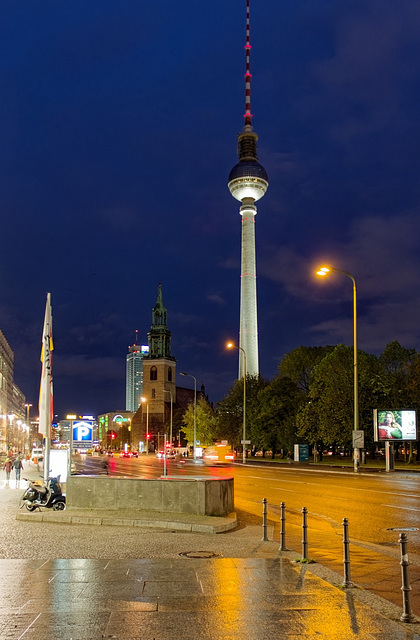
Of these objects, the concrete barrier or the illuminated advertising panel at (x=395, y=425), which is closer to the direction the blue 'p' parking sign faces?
the concrete barrier

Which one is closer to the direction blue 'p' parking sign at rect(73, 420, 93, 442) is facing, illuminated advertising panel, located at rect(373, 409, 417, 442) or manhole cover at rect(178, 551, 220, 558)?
the manhole cover

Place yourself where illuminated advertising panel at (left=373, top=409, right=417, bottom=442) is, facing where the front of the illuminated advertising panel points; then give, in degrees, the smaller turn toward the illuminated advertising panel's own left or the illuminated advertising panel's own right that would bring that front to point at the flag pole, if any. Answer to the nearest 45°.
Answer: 0° — it already faces it

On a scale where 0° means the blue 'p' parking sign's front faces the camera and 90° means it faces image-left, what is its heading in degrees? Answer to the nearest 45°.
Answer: approximately 0°

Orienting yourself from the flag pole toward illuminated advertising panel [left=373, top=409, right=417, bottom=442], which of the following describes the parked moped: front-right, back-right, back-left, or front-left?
back-right

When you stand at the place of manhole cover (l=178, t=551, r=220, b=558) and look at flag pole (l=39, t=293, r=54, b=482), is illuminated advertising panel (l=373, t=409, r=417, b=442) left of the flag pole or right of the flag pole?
right

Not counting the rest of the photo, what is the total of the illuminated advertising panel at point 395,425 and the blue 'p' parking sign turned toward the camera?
2

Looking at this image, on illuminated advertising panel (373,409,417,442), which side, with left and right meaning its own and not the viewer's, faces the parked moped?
front

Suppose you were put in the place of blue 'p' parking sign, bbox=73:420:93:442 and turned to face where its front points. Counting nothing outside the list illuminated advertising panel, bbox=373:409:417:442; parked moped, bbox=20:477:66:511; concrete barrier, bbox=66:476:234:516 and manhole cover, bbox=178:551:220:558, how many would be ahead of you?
3

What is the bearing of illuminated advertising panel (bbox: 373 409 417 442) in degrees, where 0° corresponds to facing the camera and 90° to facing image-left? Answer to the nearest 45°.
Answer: approximately 0°

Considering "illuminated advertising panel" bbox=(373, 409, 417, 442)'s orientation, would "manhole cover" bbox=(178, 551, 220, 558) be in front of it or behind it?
in front

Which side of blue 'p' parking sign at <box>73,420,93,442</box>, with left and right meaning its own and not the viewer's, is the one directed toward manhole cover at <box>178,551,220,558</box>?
front

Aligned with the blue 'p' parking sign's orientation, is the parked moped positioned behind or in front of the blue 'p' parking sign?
in front
